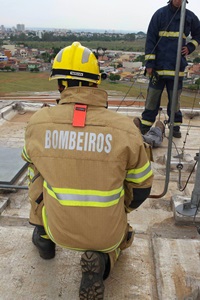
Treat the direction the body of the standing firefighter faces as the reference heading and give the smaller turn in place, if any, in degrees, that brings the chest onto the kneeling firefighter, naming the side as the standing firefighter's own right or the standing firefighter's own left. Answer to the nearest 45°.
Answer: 0° — they already face them

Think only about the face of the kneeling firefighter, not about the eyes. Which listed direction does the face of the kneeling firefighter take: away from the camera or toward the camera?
away from the camera

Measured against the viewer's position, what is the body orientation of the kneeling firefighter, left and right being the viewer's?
facing away from the viewer

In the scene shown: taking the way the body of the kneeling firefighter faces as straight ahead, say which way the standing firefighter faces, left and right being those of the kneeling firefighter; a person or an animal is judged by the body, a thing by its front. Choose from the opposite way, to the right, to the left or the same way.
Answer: the opposite way

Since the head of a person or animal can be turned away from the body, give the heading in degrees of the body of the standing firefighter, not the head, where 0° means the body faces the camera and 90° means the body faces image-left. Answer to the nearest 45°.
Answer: approximately 0°

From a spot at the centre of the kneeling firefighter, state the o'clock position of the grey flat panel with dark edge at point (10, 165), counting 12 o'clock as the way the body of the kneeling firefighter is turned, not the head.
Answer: The grey flat panel with dark edge is roughly at 11 o'clock from the kneeling firefighter.

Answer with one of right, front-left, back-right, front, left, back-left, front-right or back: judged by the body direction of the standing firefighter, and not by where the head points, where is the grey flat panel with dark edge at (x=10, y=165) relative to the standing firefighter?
front-right

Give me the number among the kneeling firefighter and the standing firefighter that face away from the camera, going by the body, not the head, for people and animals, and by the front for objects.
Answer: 1

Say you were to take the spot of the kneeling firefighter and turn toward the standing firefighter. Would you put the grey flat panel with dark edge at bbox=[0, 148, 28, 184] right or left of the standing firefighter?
left

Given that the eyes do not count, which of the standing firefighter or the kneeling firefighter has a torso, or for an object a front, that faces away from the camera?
the kneeling firefighter

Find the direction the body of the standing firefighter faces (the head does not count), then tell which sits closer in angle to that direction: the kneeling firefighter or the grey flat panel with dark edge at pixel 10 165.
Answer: the kneeling firefighter
